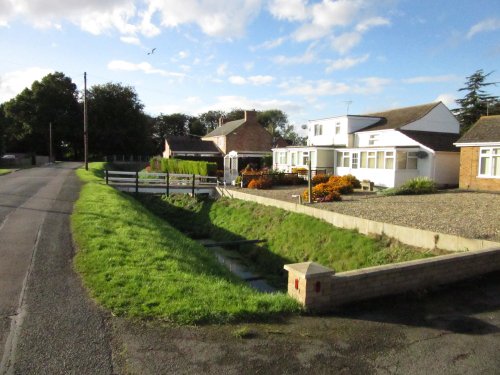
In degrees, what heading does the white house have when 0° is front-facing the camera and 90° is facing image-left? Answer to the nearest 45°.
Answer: approximately 45°

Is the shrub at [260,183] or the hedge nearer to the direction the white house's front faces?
the shrub

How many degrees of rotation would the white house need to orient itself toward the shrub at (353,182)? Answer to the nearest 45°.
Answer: approximately 45° to its left

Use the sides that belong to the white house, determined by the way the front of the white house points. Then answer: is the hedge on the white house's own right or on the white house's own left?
on the white house's own right

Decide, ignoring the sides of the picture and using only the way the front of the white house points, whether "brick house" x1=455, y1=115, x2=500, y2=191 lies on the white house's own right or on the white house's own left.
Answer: on the white house's own left

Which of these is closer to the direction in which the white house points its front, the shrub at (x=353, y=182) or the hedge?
the shrub
